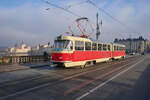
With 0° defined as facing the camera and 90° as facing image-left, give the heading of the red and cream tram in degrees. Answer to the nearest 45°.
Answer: approximately 45°

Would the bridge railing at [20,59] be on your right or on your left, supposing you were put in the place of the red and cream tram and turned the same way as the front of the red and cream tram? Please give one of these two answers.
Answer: on your right
